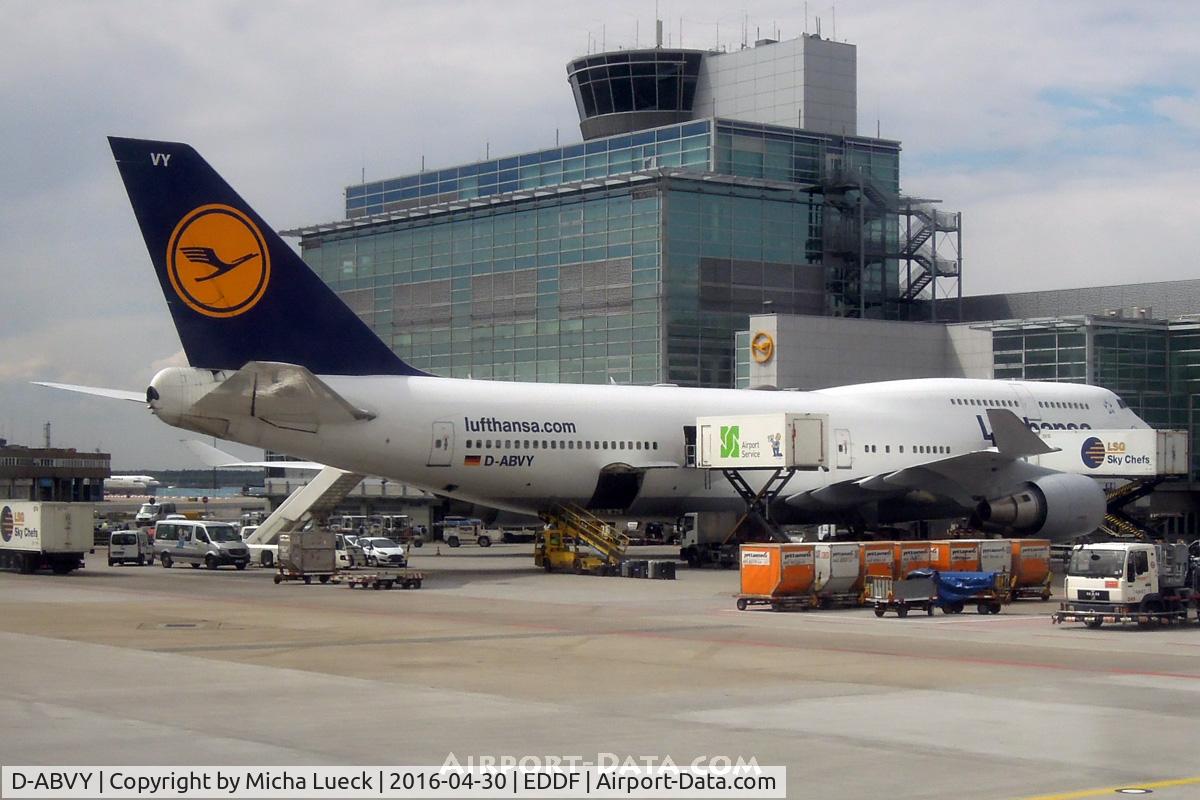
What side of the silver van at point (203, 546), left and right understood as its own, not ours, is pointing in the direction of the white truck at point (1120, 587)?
front

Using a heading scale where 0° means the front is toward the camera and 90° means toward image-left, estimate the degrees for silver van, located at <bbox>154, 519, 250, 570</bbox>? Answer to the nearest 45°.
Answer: approximately 315°

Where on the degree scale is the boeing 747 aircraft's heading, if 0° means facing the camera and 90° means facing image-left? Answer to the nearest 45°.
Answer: approximately 225°

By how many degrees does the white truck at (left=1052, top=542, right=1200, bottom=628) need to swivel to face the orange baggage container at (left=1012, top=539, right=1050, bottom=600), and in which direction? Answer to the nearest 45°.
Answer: approximately 135° to its right

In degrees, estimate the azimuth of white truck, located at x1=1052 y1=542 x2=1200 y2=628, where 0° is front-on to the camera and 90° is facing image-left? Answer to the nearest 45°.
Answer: approximately 45°

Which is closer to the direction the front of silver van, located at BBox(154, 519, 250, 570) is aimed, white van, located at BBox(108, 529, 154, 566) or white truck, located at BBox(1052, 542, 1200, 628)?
the white truck

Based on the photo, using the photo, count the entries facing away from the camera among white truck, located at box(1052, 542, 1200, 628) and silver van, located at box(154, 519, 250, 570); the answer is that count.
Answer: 0

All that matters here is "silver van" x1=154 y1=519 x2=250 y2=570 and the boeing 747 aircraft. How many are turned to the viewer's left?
0
